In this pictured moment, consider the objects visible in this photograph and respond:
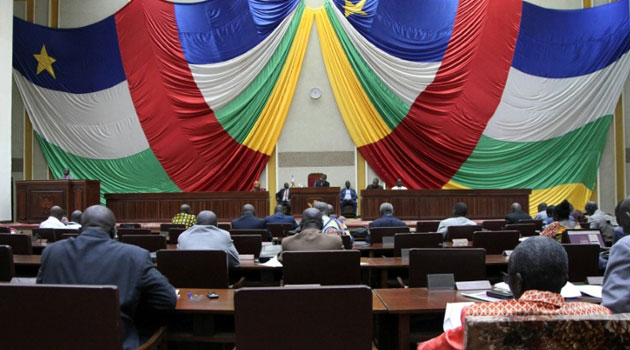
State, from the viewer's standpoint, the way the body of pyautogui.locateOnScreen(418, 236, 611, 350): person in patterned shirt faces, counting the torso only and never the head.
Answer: away from the camera

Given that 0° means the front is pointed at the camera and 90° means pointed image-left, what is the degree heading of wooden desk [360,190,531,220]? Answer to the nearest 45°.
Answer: approximately 0°

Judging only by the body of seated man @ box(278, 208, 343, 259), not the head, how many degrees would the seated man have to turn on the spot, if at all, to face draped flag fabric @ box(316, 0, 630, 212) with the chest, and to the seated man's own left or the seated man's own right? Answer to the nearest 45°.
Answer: approximately 45° to the seated man's own right

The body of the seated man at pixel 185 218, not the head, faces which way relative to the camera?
away from the camera

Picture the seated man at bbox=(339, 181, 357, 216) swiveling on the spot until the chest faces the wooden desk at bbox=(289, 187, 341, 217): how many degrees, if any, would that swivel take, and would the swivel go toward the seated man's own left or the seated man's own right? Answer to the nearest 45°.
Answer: approximately 45° to the seated man's own right

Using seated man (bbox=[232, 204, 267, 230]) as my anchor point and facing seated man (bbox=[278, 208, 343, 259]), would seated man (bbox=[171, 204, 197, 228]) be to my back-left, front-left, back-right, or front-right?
back-right

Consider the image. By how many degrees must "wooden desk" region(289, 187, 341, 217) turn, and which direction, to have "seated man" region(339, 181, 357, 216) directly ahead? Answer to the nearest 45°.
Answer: approximately 135° to its left

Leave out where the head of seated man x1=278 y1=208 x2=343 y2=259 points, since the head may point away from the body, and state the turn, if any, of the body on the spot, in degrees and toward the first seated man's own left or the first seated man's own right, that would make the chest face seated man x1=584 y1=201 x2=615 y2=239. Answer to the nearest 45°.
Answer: approximately 45° to the first seated man's own right

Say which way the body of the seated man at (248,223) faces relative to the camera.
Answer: away from the camera

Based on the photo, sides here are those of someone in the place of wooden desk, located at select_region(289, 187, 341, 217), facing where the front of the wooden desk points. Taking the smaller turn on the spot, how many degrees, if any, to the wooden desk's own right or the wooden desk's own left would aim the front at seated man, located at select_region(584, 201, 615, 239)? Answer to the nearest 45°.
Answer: approximately 45° to the wooden desk's own left

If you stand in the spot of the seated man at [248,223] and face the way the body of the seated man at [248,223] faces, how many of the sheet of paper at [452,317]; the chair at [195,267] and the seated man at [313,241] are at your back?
3

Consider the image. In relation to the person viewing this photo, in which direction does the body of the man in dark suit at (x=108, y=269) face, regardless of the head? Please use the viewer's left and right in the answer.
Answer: facing away from the viewer
